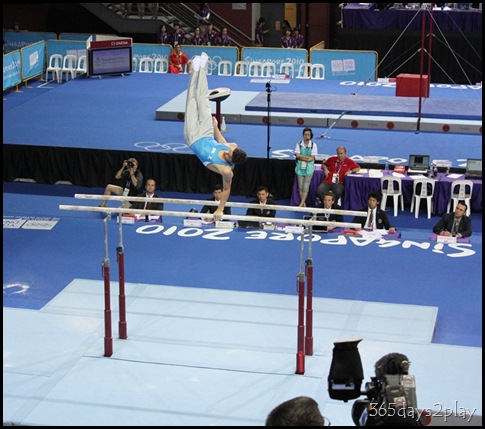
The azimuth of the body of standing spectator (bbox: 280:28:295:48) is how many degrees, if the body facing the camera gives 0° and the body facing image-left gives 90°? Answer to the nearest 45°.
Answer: approximately 0°

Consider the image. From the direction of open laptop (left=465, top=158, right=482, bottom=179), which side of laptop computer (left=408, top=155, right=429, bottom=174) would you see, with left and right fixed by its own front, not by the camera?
left

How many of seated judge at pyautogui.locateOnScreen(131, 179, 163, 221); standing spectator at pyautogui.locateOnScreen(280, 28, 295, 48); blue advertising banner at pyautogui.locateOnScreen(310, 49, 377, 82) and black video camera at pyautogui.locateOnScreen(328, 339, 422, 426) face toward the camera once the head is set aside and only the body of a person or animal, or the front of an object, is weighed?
3

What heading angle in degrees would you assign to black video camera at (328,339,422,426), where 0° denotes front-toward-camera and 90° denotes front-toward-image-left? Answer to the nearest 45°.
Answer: approximately 135°
